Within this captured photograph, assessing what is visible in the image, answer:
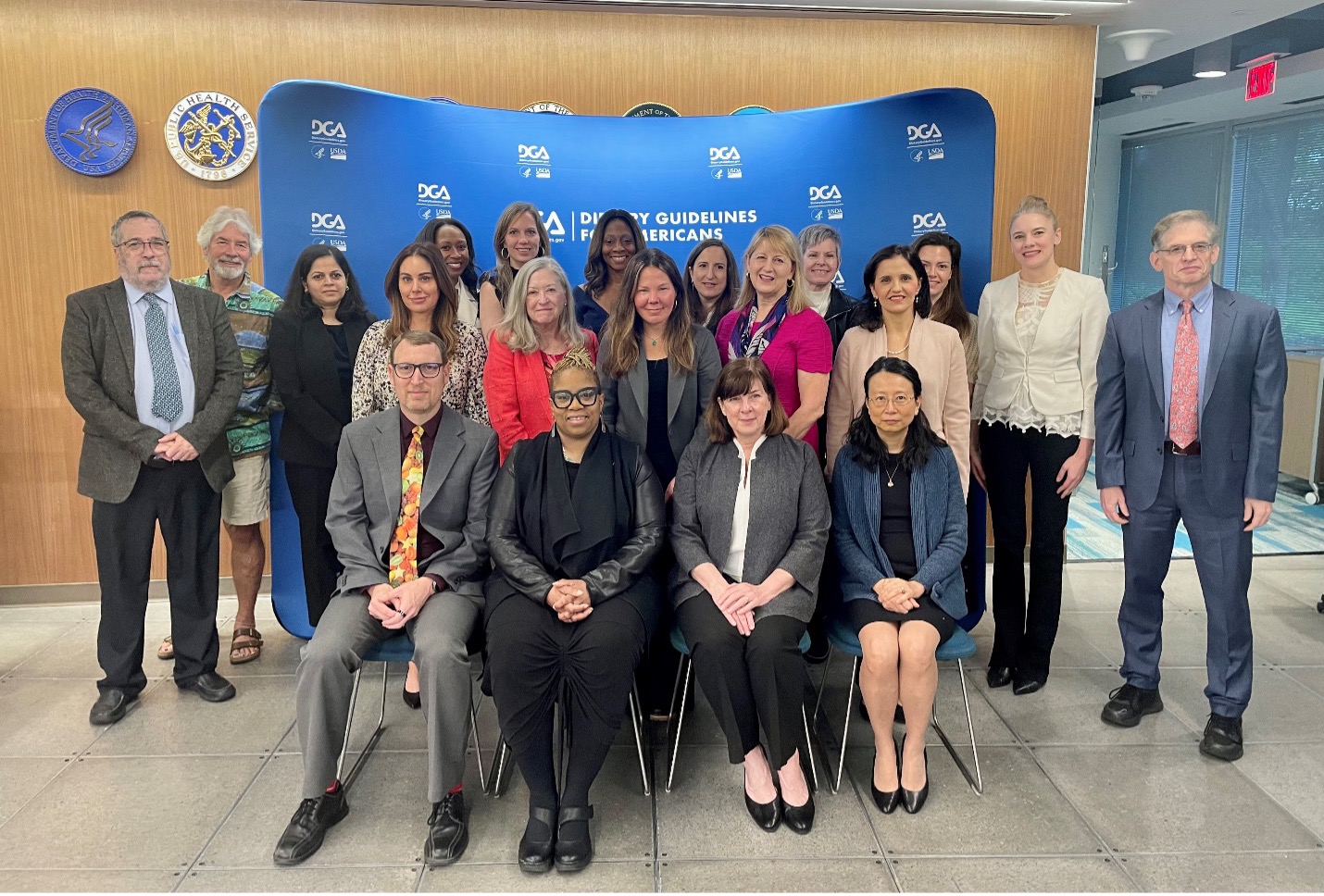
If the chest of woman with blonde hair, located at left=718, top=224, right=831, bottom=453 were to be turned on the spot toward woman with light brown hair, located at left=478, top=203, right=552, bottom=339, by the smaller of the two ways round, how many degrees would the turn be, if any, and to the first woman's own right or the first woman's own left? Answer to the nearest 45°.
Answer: approximately 90° to the first woman's own right

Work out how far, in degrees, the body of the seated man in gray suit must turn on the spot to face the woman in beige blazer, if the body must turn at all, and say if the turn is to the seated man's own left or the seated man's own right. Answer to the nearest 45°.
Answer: approximately 90° to the seated man's own left

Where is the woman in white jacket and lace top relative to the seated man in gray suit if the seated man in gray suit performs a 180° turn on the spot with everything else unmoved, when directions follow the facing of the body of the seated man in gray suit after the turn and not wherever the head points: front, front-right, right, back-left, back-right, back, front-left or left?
right

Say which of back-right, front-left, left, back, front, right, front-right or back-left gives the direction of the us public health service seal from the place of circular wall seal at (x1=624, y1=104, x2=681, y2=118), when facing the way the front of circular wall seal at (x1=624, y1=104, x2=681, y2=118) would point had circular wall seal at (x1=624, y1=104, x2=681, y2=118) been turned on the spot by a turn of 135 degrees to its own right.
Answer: front-left

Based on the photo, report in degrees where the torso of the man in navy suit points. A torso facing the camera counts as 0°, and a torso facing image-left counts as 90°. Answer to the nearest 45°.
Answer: approximately 0°

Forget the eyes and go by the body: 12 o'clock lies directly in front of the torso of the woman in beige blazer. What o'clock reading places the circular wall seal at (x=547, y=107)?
The circular wall seal is roughly at 4 o'clock from the woman in beige blazer.
